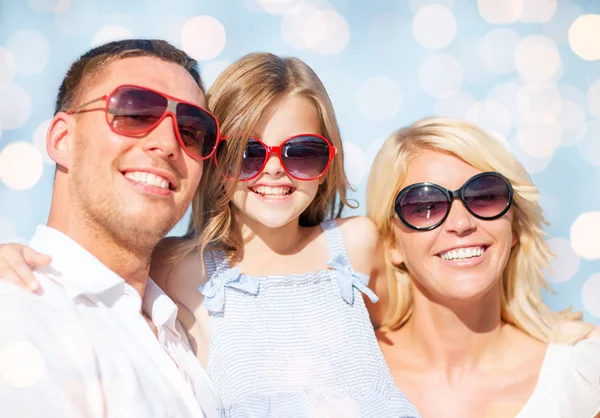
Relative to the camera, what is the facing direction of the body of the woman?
toward the camera

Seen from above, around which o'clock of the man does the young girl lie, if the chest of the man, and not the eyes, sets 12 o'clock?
The young girl is roughly at 10 o'clock from the man.

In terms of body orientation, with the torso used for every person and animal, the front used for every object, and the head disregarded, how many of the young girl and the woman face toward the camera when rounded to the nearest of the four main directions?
2

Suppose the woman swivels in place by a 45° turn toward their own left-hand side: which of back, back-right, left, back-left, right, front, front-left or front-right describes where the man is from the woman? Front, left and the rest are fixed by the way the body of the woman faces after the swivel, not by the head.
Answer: right

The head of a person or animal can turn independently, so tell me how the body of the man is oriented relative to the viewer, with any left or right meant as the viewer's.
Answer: facing the viewer and to the right of the viewer

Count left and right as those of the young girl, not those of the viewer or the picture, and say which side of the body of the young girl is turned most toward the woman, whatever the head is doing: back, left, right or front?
left

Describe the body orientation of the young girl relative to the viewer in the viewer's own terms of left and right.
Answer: facing the viewer

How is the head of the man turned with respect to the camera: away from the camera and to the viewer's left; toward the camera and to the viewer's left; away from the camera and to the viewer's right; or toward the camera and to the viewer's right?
toward the camera and to the viewer's right
